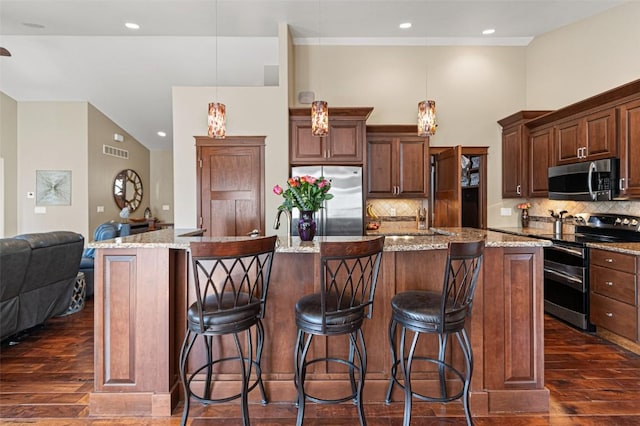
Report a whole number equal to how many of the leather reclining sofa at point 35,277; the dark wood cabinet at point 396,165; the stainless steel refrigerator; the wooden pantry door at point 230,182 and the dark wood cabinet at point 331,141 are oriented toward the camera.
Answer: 4

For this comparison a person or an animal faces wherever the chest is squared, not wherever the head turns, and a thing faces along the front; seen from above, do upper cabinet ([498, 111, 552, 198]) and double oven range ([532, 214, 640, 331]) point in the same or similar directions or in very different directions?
same or similar directions

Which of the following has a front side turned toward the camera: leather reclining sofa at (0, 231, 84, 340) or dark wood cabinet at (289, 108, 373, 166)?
the dark wood cabinet

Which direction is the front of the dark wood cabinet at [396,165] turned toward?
toward the camera

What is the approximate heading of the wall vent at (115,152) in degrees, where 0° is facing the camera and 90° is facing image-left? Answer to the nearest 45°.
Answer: approximately 315°

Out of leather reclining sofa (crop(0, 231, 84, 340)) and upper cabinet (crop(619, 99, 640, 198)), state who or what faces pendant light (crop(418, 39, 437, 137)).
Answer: the upper cabinet

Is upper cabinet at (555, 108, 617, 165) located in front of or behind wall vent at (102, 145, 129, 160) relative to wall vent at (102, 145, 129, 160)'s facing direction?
in front

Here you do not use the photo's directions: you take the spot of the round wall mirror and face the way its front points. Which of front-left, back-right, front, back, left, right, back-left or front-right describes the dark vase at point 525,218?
front

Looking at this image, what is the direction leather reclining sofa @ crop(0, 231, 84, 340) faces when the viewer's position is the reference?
facing away from the viewer and to the left of the viewer

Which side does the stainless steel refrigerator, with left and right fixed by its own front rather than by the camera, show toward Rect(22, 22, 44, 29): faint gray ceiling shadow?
right

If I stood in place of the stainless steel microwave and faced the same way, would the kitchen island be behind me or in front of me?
in front

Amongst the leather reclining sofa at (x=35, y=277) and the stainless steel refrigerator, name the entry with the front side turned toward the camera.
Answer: the stainless steel refrigerator

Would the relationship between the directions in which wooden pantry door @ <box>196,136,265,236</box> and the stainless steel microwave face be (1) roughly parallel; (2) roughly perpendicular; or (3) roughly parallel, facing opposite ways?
roughly perpendicular

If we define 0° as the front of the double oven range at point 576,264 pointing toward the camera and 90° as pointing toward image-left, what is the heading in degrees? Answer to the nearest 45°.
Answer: approximately 45°

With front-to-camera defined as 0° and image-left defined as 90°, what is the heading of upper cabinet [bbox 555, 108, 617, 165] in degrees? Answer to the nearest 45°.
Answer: approximately 45°

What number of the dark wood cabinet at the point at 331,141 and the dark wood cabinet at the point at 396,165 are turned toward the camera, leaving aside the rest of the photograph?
2

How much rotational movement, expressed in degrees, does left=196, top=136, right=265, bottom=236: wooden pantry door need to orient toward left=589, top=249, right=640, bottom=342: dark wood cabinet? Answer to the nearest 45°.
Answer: approximately 45° to its left

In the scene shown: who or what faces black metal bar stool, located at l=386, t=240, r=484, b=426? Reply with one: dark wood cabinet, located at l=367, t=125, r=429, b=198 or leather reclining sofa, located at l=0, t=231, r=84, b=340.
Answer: the dark wood cabinet

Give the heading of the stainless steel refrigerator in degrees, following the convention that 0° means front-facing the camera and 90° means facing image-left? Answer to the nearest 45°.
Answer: approximately 0°

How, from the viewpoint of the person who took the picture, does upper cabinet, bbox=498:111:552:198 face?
facing the viewer and to the left of the viewer

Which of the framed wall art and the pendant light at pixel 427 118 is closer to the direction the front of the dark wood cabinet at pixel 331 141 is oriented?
the pendant light

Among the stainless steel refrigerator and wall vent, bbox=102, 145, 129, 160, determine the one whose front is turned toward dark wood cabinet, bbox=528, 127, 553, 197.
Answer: the wall vent
